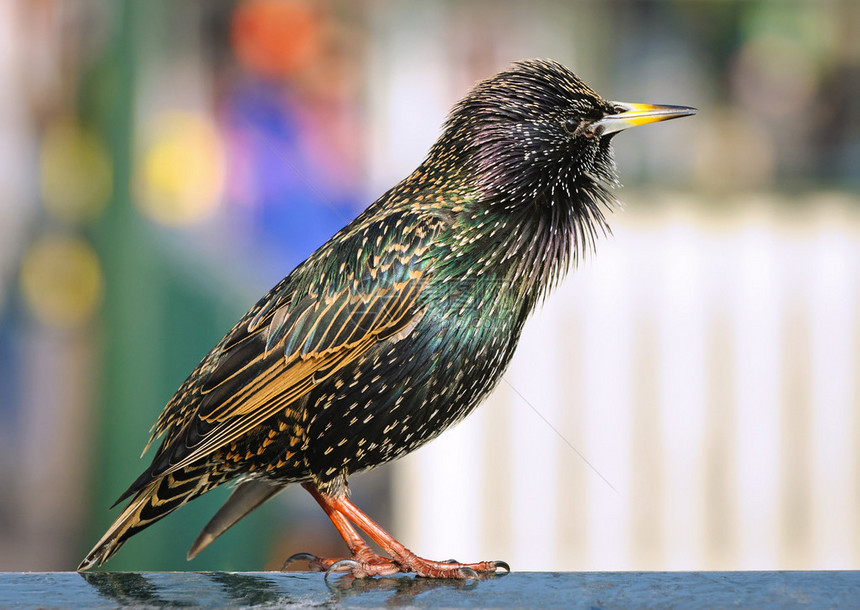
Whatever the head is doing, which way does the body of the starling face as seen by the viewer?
to the viewer's right
